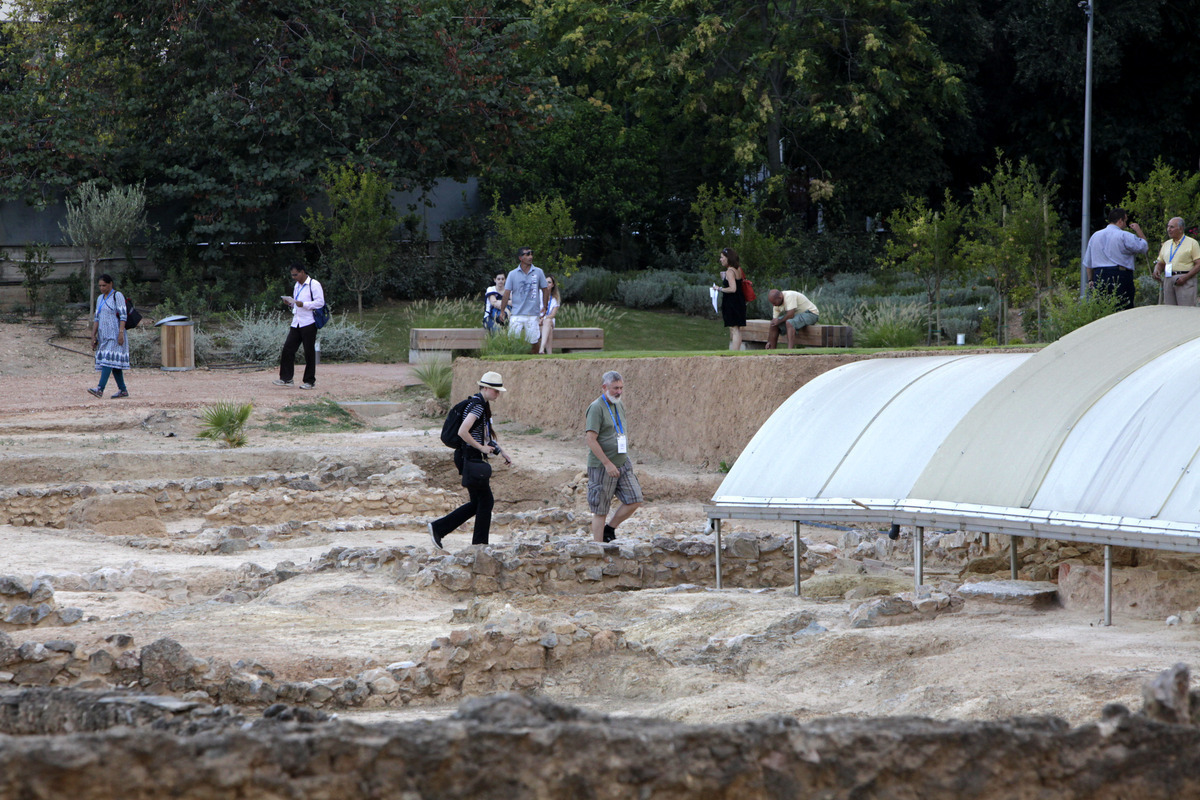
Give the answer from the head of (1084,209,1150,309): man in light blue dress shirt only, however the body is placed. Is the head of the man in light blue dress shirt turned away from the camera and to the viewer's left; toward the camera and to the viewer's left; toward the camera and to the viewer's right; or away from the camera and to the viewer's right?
away from the camera and to the viewer's right

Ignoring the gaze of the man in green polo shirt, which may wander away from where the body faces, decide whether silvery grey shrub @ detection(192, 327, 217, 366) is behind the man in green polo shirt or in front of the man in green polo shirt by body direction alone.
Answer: behind

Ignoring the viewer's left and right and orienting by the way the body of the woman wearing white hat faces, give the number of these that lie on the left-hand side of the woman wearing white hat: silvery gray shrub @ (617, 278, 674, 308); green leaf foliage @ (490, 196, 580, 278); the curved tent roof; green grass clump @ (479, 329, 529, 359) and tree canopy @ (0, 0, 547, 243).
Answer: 4

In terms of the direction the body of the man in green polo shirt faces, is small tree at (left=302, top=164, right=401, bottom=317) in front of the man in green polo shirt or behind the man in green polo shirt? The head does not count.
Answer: behind

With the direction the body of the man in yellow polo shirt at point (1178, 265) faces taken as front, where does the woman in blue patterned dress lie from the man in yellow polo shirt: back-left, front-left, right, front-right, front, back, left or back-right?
front-right

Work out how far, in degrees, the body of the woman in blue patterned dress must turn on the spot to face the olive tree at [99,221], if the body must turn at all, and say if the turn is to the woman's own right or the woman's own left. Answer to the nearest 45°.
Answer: approximately 135° to the woman's own right

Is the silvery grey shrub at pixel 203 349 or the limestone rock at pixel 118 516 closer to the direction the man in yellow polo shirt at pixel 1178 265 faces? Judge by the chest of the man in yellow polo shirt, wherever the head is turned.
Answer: the limestone rock

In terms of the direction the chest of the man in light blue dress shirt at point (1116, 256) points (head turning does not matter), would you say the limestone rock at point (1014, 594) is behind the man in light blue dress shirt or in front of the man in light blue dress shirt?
behind

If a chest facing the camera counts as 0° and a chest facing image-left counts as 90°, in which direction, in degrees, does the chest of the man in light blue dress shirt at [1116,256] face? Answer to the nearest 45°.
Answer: approximately 225°

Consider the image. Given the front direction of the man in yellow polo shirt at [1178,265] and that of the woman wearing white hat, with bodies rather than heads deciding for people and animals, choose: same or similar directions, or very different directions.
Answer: very different directions

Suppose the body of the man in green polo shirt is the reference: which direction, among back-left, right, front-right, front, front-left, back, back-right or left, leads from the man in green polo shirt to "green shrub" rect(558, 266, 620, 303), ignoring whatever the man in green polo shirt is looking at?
back-left

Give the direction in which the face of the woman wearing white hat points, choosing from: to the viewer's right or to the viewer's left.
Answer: to the viewer's right

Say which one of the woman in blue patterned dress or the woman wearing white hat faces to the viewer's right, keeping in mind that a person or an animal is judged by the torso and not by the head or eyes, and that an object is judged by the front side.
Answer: the woman wearing white hat

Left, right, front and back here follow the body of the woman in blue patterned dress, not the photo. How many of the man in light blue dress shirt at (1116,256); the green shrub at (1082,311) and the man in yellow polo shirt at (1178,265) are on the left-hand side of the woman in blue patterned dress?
3

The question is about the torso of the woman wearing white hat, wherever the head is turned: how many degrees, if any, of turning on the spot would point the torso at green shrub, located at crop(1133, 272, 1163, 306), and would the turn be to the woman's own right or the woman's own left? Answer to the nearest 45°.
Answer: approximately 45° to the woman's own left

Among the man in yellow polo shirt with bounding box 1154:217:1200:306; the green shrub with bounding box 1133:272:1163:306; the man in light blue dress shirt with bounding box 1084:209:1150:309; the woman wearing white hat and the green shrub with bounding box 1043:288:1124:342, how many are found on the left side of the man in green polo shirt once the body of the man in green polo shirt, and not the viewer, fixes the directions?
4

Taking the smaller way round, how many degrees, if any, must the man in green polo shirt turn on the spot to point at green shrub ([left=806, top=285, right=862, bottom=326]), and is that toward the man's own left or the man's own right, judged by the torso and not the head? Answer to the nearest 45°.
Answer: approximately 135° to the man's own left

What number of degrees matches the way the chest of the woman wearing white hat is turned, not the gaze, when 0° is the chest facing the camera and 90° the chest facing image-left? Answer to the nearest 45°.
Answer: approximately 270°

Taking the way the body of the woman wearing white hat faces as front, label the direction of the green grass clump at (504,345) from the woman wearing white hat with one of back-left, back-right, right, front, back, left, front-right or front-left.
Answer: left
